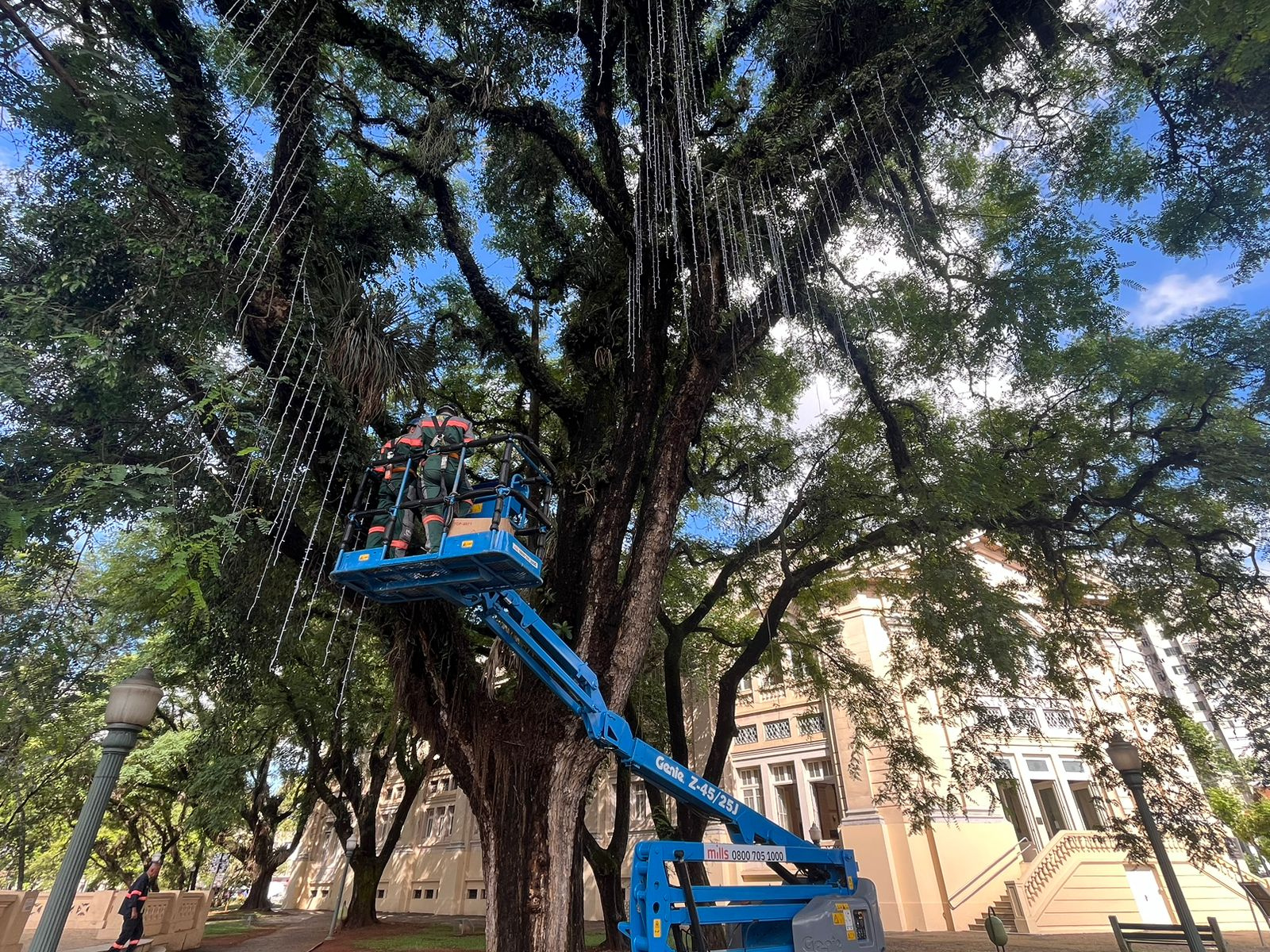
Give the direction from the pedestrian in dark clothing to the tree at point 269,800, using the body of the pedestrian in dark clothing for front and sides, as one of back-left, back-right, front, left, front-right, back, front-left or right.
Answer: left

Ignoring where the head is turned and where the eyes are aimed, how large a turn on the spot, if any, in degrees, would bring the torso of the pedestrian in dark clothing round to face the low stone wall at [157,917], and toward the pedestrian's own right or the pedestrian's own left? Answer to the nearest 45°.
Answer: approximately 90° to the pedestrian's own left

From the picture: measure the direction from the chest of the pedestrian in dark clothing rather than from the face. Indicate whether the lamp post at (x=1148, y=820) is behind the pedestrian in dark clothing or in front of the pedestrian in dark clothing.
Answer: in front

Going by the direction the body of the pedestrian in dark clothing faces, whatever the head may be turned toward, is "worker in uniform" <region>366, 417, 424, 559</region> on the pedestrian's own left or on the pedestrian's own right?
on the pedestrian's own right

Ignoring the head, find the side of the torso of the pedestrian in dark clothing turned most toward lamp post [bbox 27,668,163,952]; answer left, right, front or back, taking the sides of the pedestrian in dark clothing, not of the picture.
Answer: right

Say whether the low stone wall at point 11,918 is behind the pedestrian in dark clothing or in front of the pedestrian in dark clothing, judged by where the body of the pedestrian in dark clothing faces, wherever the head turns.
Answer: behind

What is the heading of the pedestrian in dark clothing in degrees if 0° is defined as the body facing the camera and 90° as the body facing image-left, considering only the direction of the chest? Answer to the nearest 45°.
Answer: approximately 270°

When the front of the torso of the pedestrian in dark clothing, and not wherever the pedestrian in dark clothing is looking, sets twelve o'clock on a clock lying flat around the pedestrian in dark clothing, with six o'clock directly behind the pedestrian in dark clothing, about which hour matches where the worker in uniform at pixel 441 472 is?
The worker in uniform is roughly at 3 o'clock from the pedestrian in dark clothing.

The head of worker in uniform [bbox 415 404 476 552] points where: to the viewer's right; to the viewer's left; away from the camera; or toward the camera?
away from the camera
